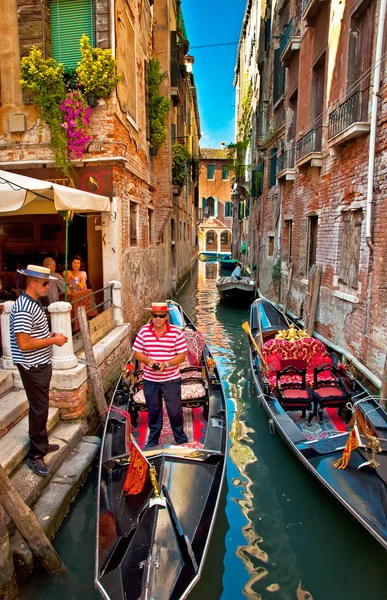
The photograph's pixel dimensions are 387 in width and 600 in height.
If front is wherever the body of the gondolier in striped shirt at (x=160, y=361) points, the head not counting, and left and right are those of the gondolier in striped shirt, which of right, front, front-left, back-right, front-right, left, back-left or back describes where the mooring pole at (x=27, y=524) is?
front-right

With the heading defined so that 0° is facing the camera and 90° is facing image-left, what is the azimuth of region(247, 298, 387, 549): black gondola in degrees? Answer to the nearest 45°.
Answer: approximately 315°

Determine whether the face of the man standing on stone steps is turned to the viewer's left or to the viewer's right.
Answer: to the viewer's right

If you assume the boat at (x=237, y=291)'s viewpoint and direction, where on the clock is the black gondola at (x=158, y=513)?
The black gondola is roughly at 12 o'clock from the boat.

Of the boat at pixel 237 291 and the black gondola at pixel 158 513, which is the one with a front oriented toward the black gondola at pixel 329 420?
the boat

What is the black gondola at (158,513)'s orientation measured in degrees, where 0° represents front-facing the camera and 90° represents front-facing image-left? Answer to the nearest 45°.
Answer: approximately 0°

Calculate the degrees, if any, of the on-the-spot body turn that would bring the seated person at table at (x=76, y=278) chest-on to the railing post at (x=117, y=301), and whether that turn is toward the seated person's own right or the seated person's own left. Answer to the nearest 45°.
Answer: approximately 90° to the seated person's own left

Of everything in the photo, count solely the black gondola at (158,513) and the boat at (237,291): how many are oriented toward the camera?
2

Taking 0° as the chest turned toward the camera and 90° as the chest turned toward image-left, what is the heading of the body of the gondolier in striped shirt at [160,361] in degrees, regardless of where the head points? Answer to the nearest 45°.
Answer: approximately 0°

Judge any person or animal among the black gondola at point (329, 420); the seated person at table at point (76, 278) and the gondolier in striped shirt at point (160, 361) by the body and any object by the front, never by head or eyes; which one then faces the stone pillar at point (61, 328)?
the seated person at table

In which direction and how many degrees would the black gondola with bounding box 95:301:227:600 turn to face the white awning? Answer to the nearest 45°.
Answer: approximately 135° to its right

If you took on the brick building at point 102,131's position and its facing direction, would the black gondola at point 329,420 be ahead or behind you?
ahead
